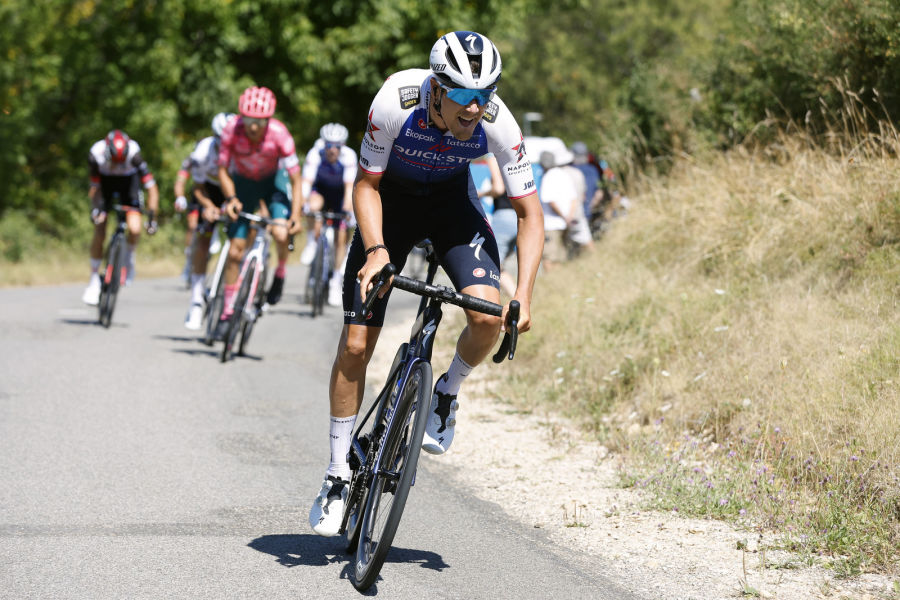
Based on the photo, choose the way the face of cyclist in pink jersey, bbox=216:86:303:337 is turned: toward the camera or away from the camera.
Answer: toward the camera

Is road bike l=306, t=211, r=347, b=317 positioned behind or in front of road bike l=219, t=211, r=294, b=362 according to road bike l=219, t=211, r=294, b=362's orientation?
behind

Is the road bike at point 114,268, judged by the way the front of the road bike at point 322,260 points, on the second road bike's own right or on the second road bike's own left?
on the second road bike's own right

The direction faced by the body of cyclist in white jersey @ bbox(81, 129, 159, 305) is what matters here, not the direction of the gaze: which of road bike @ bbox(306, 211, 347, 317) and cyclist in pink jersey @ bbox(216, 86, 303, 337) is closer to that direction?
the cyclist in pink jersey

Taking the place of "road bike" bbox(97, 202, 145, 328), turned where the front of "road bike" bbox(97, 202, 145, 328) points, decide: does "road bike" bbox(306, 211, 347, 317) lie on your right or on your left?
on your left

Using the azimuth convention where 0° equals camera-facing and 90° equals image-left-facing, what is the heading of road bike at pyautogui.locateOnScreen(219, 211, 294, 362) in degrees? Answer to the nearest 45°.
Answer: approximately 0°

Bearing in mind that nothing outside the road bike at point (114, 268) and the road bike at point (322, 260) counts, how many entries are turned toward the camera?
2

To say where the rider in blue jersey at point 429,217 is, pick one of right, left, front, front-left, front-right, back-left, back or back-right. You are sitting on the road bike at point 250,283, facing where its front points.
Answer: front

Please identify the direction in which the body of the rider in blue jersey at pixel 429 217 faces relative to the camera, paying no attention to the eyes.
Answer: toward the camera

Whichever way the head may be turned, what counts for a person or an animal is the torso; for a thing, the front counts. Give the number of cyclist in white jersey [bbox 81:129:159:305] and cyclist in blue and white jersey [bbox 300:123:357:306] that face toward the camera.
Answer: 2

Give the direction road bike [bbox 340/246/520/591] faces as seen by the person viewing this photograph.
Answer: facing the viewer

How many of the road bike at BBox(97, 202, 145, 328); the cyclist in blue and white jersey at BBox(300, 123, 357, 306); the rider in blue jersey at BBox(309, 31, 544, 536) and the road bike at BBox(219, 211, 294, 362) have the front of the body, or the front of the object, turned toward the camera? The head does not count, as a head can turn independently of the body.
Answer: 4

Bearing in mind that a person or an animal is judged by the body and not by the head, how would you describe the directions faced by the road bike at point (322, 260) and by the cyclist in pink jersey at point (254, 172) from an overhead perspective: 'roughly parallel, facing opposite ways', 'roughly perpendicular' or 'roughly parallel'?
roughly parallel

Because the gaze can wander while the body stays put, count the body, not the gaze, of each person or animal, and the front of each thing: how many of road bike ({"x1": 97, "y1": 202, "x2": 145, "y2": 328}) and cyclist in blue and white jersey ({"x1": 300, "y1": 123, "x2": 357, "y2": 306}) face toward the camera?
2

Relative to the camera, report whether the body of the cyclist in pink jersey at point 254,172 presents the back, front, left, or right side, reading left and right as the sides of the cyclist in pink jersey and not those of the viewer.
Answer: front

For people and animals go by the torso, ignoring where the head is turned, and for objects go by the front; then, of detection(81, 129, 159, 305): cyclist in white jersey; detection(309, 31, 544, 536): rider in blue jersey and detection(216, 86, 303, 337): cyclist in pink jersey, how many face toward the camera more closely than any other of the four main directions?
3

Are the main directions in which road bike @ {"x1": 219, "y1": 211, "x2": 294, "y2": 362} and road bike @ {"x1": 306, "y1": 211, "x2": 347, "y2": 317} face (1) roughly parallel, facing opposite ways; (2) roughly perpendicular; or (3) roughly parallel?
roughly parallel
